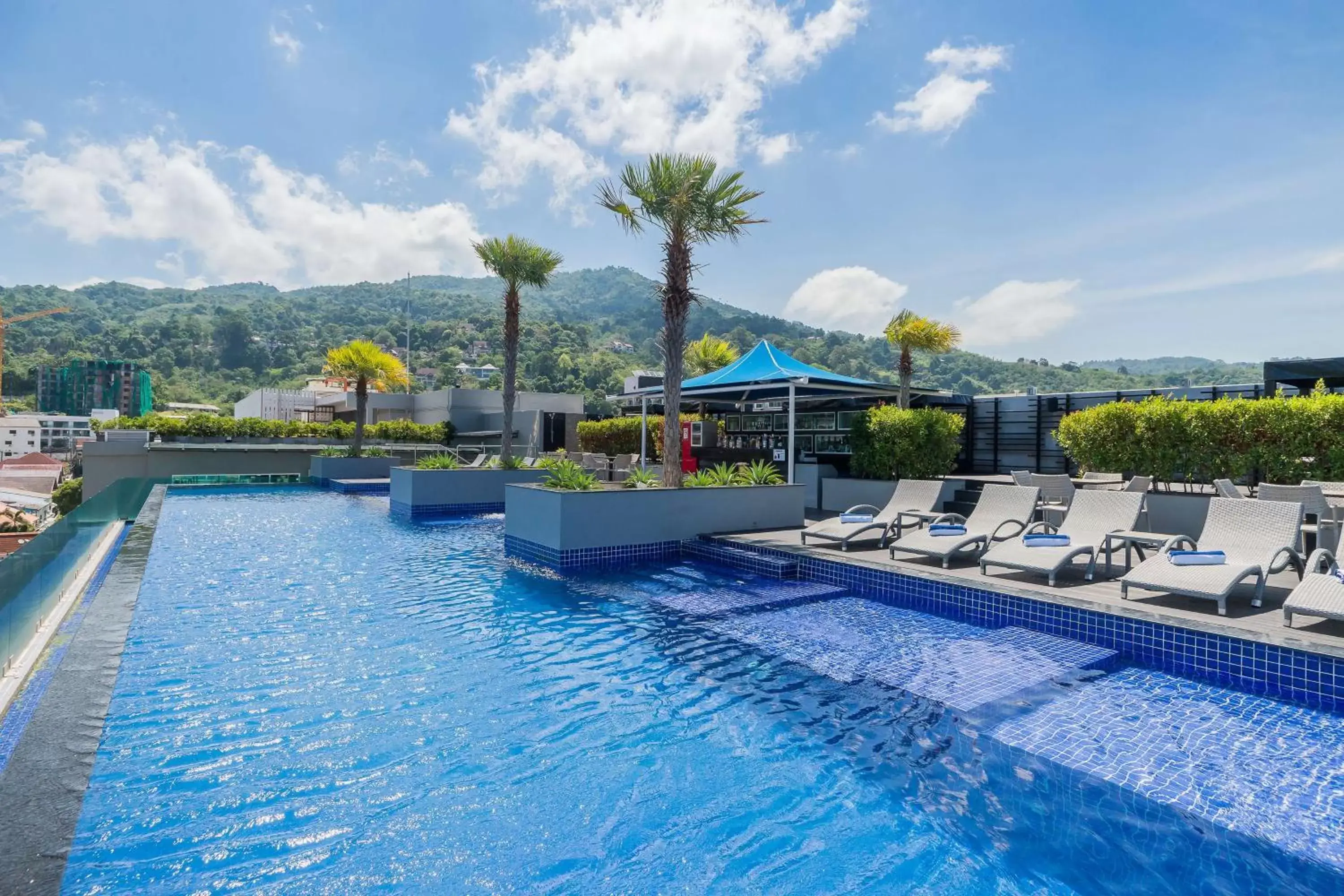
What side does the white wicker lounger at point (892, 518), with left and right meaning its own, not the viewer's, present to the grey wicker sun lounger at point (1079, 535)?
left

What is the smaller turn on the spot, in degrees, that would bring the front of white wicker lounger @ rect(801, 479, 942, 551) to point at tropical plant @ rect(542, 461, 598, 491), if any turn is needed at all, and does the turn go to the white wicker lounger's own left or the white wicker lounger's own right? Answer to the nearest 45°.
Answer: approximately 45° to the white wicker lounger's own right

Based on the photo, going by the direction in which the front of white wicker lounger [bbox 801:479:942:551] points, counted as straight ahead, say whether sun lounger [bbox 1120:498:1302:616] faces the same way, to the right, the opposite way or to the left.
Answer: the same way

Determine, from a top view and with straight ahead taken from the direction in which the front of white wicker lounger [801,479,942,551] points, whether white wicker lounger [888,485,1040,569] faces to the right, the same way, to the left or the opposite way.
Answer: the same way

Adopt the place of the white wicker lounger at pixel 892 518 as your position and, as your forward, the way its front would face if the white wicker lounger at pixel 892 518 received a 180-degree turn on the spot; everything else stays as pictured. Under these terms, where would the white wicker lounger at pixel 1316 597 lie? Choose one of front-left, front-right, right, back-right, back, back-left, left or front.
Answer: right

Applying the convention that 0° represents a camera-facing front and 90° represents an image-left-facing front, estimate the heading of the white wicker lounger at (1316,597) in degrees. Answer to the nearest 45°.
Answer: approximately 45°

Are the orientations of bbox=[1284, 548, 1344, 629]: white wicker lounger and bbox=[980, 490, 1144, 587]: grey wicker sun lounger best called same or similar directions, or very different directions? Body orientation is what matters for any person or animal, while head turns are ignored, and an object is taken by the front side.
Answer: same or similar directions

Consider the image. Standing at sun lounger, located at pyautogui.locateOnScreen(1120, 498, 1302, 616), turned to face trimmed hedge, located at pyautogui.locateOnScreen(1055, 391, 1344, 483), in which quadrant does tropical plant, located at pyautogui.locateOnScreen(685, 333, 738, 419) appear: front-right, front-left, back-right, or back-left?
front-left

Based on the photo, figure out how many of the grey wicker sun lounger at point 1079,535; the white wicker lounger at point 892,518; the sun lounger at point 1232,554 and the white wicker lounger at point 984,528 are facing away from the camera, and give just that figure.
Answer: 0

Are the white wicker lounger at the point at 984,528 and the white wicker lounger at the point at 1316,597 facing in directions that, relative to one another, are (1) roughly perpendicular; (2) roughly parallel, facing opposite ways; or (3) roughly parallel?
roughly parallel

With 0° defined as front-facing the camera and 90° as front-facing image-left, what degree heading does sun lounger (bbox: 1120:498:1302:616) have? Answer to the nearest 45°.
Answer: approximately 45°

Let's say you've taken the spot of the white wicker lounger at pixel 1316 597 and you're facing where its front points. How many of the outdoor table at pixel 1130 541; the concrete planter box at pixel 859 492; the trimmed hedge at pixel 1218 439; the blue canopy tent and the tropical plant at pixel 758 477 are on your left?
0

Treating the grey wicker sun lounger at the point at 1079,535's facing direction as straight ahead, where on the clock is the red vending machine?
The red vending machine is roughly at 3 o'clock from the grey wicker sun lounger.

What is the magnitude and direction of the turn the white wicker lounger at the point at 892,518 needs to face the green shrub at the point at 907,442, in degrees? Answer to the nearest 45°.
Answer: approximately 135° to its right

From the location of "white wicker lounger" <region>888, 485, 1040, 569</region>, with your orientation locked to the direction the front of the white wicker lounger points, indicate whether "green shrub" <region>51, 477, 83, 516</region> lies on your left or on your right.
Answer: on your right

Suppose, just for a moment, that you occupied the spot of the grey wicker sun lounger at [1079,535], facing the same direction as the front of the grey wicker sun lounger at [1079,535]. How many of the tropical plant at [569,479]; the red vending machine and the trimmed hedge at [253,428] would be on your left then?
0

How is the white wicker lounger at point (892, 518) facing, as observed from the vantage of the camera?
facing the viewer and to the left of the viewer

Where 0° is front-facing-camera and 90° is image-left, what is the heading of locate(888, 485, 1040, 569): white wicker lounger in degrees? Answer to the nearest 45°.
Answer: approximately 45°

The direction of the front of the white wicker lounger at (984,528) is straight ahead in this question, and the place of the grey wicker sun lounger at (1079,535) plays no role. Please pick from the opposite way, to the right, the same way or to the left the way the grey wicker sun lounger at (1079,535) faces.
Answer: the same way

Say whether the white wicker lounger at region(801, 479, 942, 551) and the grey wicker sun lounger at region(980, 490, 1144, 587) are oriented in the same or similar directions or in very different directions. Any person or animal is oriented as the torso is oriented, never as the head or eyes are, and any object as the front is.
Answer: same or similar directions
